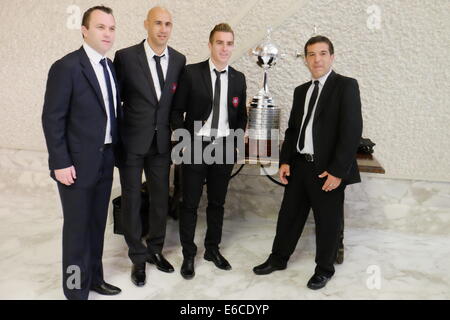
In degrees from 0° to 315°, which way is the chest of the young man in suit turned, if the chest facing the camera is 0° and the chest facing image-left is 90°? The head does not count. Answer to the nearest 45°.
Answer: approximately 0°

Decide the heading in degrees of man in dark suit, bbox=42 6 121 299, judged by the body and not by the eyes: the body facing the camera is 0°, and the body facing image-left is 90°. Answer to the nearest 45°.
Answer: approximately 315°

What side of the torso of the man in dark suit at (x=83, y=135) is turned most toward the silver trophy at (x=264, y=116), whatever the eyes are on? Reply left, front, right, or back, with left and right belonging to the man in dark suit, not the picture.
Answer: left

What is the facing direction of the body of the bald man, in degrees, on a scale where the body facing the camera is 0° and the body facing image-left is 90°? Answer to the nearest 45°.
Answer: approximately 315°

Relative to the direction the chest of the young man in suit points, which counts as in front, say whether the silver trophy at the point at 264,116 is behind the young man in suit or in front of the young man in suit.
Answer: behind

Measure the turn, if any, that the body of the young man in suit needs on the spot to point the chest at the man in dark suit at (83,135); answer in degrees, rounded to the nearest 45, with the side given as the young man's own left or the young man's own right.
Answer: approximately 45° to the young man's own right

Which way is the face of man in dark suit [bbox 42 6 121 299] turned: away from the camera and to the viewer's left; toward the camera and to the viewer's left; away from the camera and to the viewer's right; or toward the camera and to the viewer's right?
toward the camera and to the viewer's right
